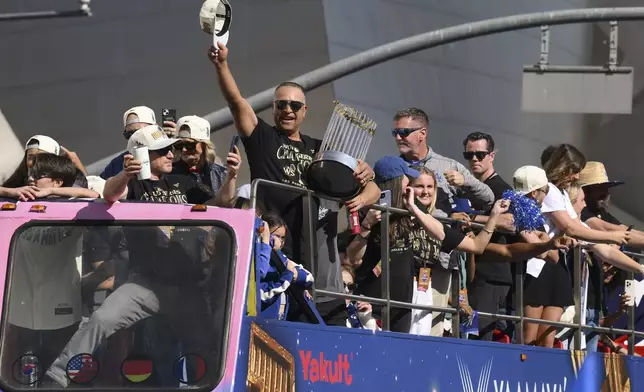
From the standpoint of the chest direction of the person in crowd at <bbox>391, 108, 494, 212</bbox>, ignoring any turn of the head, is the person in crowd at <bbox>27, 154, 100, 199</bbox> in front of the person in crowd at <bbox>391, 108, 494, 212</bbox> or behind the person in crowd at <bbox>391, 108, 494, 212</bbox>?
in front

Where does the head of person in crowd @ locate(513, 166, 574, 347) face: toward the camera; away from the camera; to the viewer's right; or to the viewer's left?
to the viewer's right

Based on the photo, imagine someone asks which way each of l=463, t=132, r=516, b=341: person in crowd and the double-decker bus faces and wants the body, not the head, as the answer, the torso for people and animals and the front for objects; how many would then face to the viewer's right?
0

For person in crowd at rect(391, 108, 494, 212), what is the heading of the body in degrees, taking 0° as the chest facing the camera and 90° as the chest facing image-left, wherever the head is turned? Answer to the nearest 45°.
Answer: approximately 45°

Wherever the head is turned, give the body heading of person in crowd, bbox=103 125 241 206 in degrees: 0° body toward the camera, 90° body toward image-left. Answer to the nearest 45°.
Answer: approximately 315°

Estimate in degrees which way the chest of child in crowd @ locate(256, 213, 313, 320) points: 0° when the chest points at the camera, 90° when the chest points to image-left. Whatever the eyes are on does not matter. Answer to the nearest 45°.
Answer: approximately 315°
